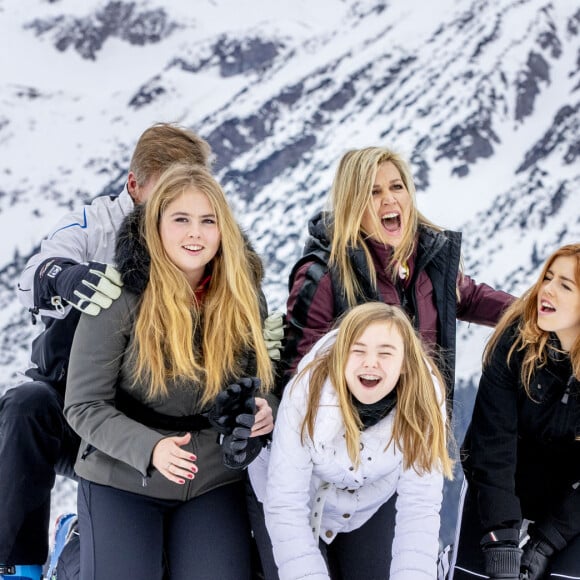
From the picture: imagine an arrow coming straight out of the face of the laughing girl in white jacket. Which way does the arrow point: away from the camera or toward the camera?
toward the camera

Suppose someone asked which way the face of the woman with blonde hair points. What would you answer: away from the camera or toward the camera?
toward the camera

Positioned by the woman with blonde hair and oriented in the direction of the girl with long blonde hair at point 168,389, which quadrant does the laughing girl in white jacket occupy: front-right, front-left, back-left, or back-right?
front-left

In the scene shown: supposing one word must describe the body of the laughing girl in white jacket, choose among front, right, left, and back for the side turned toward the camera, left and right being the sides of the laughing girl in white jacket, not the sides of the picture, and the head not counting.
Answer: front

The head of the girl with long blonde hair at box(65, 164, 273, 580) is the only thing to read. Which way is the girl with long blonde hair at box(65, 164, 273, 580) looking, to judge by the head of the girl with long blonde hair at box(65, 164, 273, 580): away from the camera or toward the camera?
toward the camera

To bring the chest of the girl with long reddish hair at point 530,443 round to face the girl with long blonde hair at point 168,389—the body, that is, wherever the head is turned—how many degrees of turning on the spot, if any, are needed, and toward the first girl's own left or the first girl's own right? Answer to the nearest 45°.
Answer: approximately 45° to the first girl's own right
